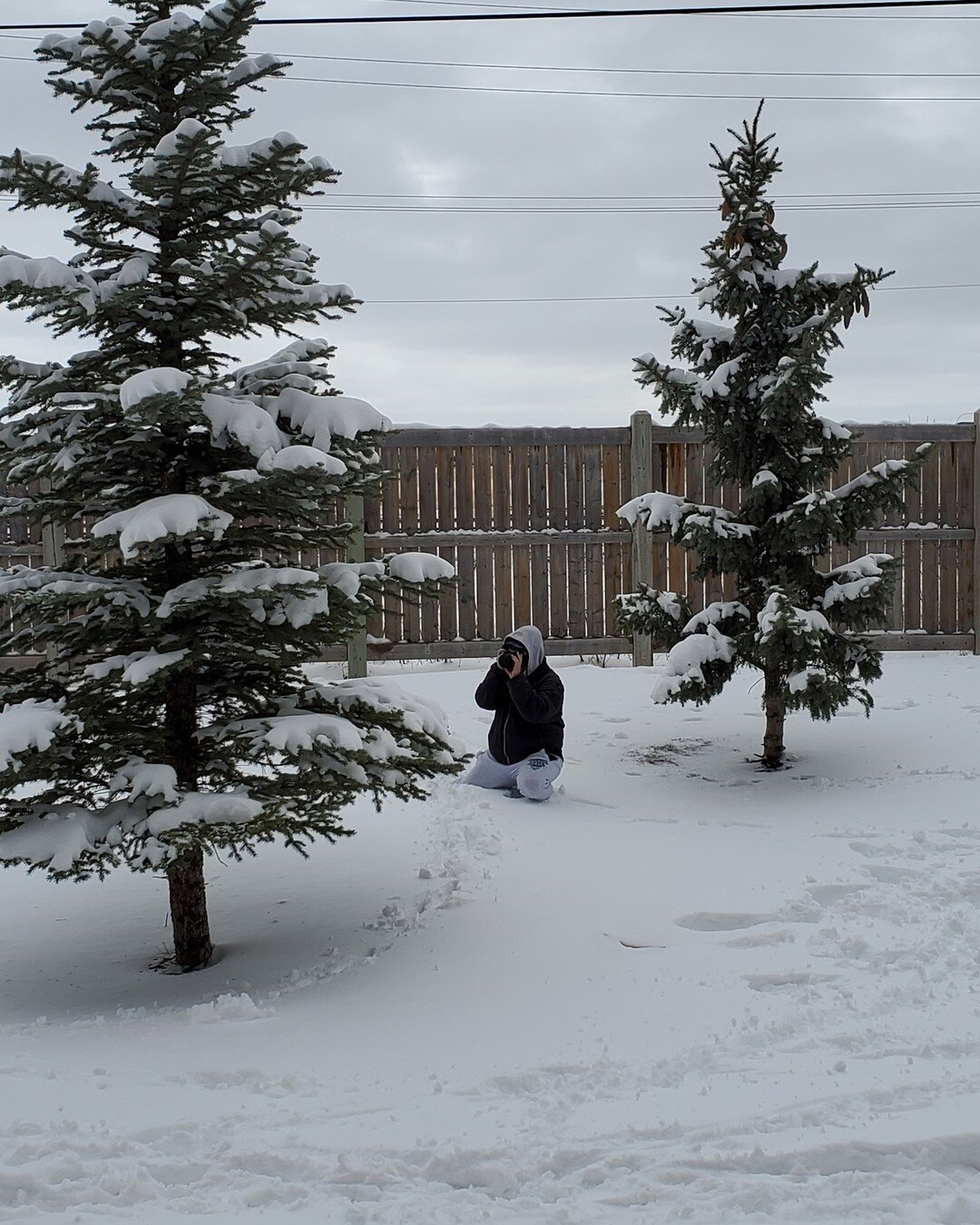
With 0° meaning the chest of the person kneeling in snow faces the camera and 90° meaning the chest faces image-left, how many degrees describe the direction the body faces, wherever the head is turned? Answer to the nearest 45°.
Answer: approximately 45°

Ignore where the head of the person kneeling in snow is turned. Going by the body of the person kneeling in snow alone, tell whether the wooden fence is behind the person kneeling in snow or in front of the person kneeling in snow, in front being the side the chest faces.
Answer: behind

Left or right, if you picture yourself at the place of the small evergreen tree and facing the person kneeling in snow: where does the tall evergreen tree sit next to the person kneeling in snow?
left

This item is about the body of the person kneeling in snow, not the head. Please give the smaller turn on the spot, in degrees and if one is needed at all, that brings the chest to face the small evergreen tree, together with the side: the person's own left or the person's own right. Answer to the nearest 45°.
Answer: approximately 135° to the person's own left

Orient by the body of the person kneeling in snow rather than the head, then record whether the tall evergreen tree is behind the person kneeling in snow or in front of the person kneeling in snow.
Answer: in front
